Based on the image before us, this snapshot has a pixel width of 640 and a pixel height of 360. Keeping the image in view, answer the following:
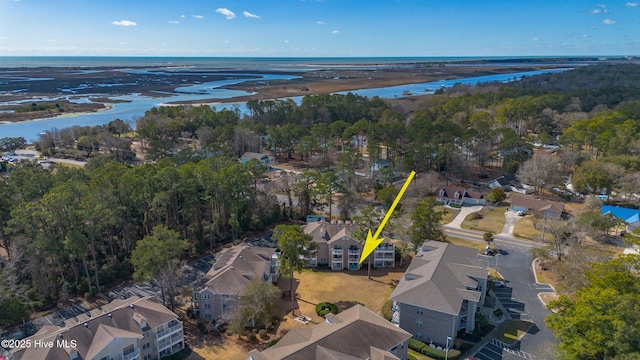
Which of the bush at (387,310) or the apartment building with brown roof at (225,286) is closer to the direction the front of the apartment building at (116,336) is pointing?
the bush

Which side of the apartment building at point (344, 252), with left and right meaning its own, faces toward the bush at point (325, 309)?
front

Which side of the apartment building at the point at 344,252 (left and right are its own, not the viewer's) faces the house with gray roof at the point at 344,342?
front

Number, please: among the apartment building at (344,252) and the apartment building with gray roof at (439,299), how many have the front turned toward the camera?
1

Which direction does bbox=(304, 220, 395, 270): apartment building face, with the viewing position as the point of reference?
facing the viewer

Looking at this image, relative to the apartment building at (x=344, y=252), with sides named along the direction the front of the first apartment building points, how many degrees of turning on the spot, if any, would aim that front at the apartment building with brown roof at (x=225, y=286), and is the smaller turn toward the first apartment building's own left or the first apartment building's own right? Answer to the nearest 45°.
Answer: approximately 45° to the first apartment building's own right

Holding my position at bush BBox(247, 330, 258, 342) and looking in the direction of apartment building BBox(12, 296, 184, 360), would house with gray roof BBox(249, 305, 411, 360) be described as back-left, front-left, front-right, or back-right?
back-left
